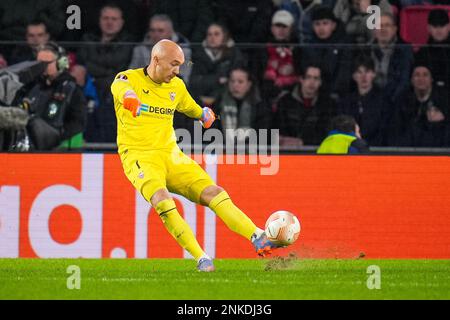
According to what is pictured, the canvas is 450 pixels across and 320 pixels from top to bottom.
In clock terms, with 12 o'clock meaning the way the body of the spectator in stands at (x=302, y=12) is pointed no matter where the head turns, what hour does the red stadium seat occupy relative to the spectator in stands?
The red stadium seat is roughly at 9 o'clock from the spectator in stands.

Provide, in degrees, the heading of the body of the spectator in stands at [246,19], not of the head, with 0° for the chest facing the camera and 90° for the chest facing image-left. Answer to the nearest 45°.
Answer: approximately 0°

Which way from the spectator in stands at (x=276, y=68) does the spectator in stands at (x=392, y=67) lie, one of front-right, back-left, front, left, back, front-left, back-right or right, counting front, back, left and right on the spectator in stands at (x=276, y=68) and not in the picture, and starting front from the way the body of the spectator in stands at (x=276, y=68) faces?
left

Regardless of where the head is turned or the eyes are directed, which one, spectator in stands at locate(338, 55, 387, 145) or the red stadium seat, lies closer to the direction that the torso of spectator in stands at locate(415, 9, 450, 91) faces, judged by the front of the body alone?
the spectator in stands

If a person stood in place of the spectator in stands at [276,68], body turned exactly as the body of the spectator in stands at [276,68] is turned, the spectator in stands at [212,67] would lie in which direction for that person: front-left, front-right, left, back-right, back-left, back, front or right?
right
